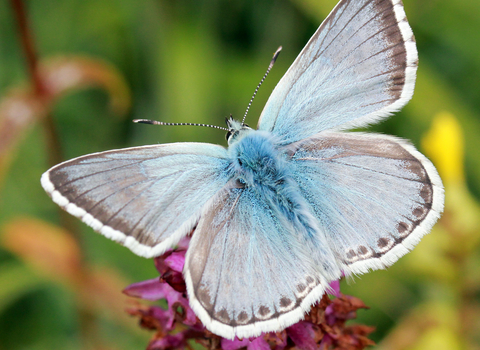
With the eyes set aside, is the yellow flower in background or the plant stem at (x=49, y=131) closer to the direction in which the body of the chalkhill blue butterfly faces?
the plant stem

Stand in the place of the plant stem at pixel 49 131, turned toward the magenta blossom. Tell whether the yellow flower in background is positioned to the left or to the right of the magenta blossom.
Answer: left

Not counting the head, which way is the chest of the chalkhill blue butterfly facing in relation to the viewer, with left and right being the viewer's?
facing away from the viewer and to the left of the viewer

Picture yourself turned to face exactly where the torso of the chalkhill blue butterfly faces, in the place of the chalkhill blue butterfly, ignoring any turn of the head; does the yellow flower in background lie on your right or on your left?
on your right
